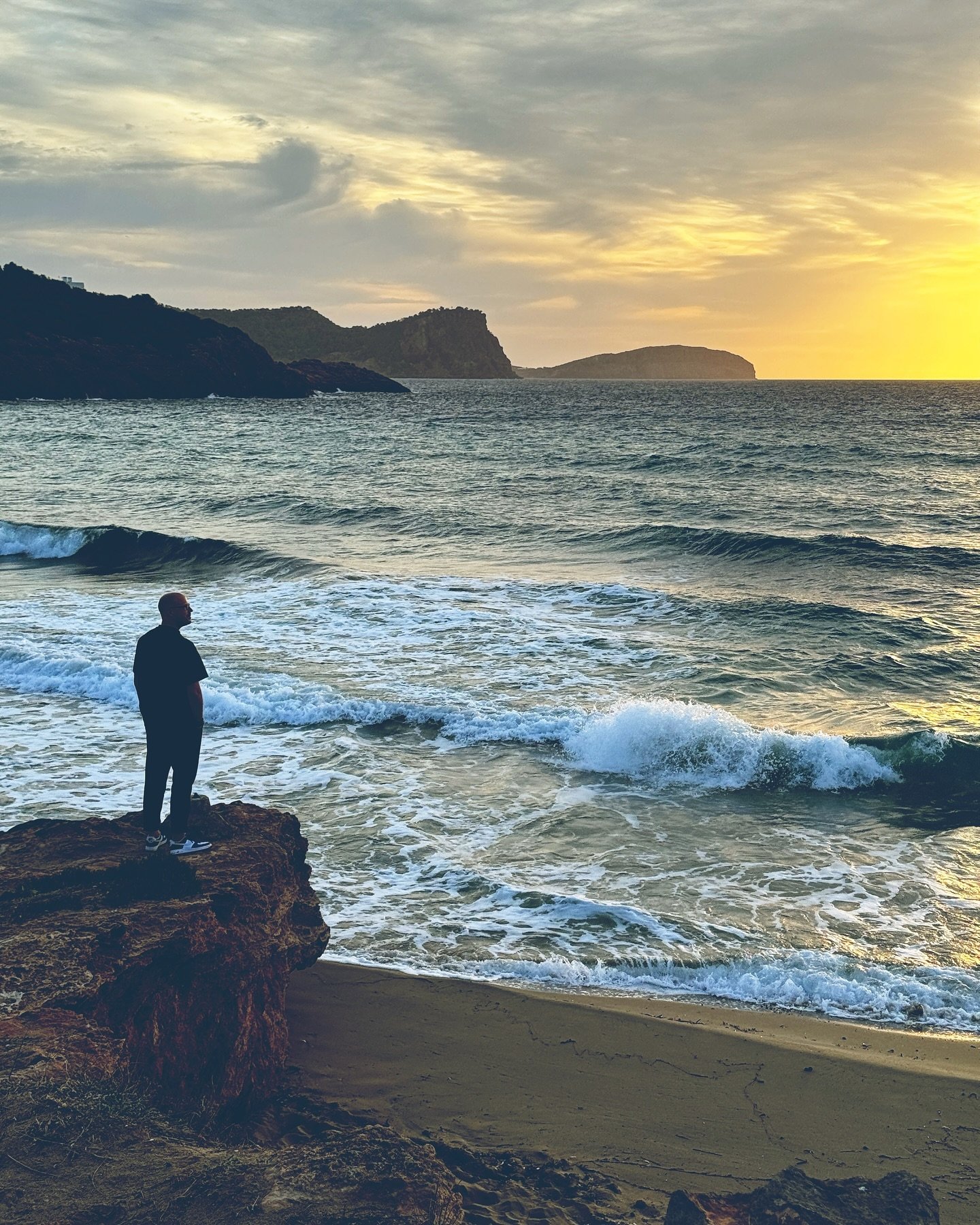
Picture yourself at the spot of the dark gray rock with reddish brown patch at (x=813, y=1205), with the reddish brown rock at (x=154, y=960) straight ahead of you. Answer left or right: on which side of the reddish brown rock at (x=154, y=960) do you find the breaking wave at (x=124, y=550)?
right

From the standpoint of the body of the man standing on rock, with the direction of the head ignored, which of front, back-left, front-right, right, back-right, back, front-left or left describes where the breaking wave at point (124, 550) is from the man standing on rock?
front-left

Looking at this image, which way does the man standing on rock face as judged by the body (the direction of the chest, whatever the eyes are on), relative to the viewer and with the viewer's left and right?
facing away from the viewer and to the right of the viewer

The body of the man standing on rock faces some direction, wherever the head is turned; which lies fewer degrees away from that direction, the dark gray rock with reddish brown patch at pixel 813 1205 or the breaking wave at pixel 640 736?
the breaking wave

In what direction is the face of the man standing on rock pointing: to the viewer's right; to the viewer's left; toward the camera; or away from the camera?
to the viewer's right

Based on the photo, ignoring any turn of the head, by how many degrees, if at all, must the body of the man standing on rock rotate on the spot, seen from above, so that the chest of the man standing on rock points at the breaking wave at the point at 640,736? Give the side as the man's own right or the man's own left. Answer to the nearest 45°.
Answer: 0° — they already face it
